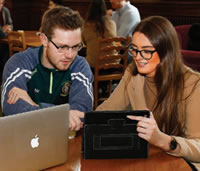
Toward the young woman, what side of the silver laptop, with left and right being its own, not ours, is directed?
right

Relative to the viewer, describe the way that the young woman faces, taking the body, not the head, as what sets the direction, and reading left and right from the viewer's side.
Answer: facing the viewer and to the left of the viewer

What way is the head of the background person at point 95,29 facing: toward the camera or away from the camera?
away from the camera

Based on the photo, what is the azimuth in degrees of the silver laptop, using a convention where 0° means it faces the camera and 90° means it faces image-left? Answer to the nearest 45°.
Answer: approximately 135°

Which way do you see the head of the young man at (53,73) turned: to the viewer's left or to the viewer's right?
to the viewer's right

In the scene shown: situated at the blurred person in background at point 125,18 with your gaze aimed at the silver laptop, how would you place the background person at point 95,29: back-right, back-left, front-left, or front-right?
front-right

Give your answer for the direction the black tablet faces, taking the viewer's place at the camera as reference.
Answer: facing away from the viewer

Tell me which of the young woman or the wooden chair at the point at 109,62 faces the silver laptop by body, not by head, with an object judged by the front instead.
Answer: the young woman

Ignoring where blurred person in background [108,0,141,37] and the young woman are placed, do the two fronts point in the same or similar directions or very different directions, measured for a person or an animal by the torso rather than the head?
same or similar directions

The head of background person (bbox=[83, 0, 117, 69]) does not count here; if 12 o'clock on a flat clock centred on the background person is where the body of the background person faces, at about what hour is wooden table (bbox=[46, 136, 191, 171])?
The wooden table is roughly at 6 o'clock from the background person.

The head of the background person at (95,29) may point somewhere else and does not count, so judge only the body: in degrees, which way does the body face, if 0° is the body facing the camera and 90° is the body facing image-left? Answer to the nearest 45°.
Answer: approximately 180°

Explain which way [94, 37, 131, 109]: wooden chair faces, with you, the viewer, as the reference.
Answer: facing away from the viewer

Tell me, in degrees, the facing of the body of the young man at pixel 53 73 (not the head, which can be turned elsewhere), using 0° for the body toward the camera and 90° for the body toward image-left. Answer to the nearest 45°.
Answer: approximately 315°
